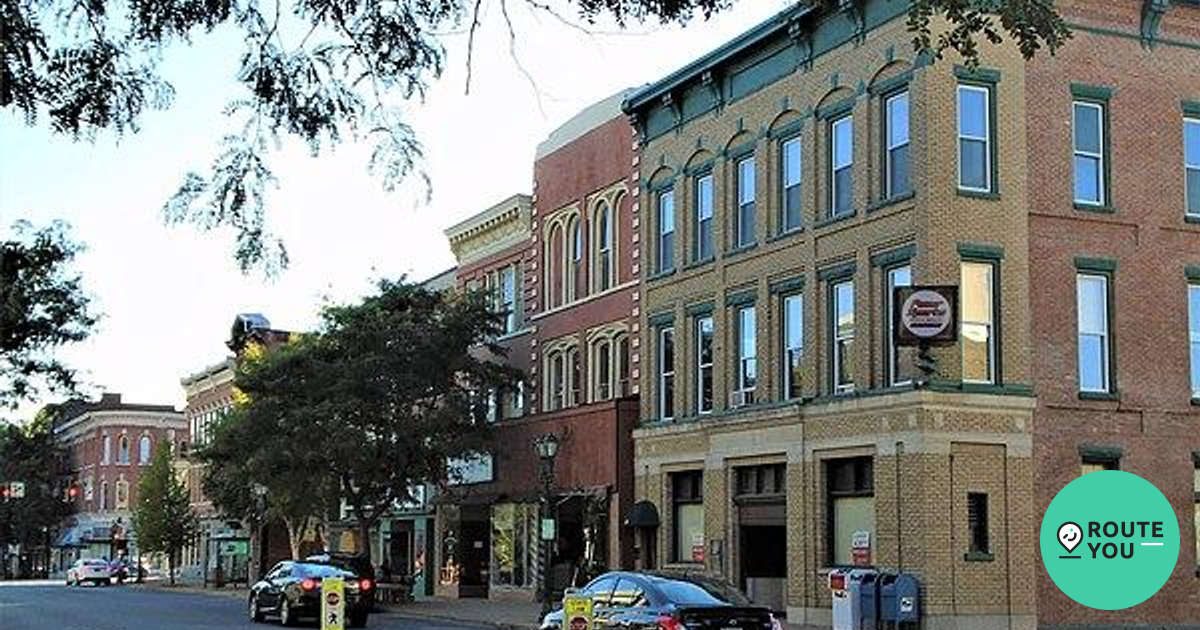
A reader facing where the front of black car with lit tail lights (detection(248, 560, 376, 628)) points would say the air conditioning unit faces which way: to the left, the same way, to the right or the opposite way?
to the left

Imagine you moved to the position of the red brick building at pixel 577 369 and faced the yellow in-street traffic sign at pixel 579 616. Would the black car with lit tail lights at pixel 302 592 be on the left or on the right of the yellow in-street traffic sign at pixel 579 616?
right

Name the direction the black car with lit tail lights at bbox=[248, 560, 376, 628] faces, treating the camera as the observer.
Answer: facing away from the viewer and to the left of the viewer

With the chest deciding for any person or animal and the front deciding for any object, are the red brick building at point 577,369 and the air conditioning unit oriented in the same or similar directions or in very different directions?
same or similar directions

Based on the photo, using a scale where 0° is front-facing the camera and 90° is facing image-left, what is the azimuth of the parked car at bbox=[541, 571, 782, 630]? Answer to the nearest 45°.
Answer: approximately 135°

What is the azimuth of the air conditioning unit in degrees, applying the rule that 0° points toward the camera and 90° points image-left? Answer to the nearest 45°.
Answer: approximately 45°

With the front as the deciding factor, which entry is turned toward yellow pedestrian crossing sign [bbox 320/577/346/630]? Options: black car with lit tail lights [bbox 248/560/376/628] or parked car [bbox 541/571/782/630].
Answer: parked car [bbox 541/571/782/630]

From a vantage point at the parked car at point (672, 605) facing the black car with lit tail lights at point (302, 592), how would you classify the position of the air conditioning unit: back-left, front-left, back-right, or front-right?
front-right

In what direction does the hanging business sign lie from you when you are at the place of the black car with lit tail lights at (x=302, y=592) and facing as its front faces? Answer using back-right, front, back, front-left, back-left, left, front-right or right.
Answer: back

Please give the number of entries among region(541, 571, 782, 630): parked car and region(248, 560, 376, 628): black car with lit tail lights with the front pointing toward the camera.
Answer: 0

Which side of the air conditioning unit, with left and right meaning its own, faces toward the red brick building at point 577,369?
right

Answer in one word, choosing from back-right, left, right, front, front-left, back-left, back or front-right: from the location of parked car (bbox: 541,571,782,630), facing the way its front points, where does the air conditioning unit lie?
front-right

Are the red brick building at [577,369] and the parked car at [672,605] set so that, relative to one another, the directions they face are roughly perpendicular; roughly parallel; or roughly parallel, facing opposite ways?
roughly perpendicular
